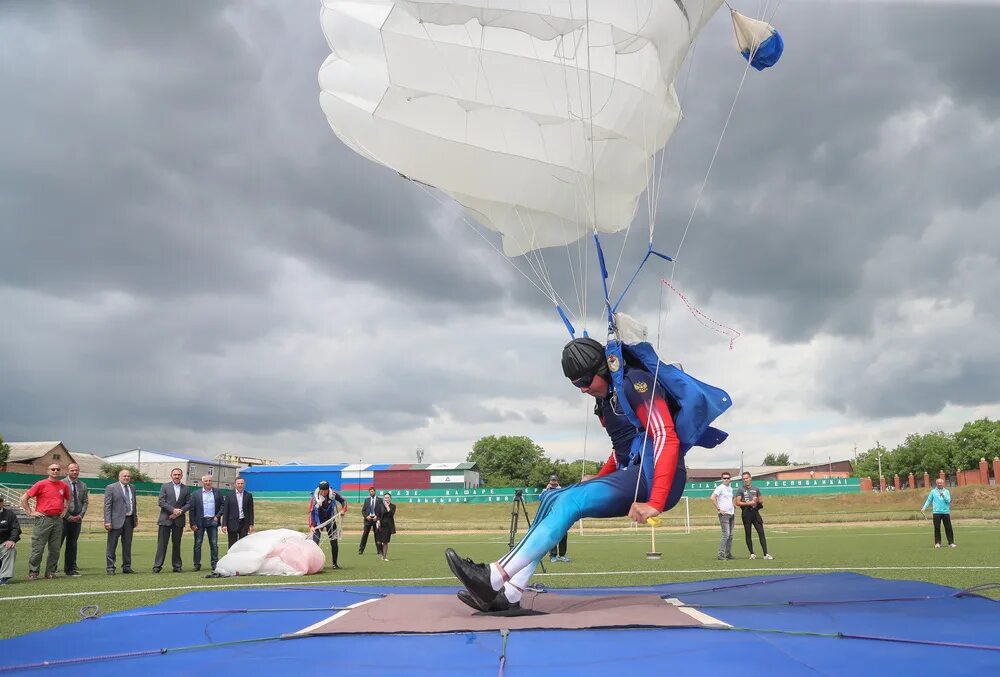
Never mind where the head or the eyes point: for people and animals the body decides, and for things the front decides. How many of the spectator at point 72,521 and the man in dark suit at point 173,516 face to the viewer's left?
0

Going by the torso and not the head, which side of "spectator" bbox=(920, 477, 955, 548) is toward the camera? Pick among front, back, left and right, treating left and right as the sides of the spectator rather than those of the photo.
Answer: front

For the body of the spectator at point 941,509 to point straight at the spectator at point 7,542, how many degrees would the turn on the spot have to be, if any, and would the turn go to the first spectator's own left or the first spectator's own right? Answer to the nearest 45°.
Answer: approximately 45° to the first spectator's own right

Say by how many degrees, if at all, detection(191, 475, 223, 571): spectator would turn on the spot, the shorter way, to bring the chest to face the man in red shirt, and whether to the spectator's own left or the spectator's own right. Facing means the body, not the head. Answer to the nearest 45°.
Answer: approximately 45° to the spectator's own right

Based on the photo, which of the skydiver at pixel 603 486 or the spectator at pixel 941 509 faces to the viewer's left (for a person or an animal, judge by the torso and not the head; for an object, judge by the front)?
the skydiver

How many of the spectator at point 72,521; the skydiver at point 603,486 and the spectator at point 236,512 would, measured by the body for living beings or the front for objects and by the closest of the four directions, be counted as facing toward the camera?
2

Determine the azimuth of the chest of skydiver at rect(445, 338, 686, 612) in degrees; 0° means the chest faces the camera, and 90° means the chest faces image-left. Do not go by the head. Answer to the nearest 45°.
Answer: approximately 90°

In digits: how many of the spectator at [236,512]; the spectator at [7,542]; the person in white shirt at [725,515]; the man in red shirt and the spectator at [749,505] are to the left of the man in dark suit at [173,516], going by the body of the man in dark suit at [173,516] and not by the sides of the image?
3

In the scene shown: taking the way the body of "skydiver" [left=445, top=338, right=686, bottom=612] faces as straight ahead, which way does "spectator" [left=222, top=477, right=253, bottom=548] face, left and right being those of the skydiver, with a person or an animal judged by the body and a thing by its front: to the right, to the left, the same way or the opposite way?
to the left

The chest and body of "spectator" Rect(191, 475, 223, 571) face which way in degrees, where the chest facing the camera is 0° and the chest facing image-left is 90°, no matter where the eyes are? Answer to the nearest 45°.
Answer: approximately 0°
